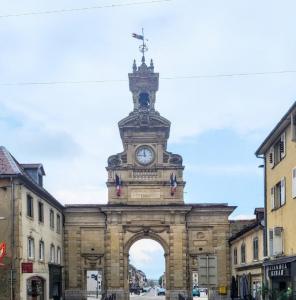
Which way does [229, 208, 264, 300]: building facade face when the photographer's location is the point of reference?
facing the viewer and to the left of the viewer
